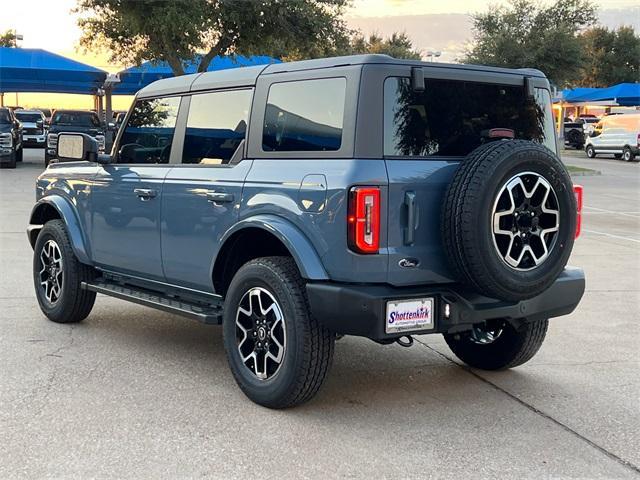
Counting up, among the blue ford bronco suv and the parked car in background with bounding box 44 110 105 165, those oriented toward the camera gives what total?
1

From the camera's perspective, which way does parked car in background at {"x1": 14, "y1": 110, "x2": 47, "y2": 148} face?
toward the camera

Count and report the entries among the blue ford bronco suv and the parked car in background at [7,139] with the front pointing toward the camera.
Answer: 1

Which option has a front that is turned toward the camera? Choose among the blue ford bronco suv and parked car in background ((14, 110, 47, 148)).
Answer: the parked car in background

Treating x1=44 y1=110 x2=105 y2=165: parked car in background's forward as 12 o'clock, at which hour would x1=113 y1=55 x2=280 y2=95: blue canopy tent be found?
The blue canopy tent is roughly at 7 o'clock from the parked car in background.

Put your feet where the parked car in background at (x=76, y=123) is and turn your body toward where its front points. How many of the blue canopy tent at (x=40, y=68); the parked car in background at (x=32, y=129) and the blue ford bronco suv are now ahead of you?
1

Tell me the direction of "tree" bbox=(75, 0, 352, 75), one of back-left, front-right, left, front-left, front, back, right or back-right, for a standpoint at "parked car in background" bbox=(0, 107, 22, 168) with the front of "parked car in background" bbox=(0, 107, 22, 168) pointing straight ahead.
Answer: left

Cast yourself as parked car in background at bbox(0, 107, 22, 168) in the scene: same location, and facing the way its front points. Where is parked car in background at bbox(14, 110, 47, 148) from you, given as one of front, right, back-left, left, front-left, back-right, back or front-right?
back

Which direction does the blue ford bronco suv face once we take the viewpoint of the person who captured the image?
facing away from the viewer and to the left of the viewer

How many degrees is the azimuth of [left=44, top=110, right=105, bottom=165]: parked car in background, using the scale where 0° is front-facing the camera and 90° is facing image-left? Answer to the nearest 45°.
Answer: approximately 0°

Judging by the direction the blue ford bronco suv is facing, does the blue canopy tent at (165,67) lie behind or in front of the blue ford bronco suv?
in front

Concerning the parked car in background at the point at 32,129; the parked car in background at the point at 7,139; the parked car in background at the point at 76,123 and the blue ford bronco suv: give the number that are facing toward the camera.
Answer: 3

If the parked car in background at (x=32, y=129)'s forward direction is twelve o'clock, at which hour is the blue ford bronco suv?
The blue ford bronco suv is roughly at 12 o'clock from the parked car in background.

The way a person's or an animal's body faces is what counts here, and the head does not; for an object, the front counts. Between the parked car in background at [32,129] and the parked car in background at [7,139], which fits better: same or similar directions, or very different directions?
same or similar directions
